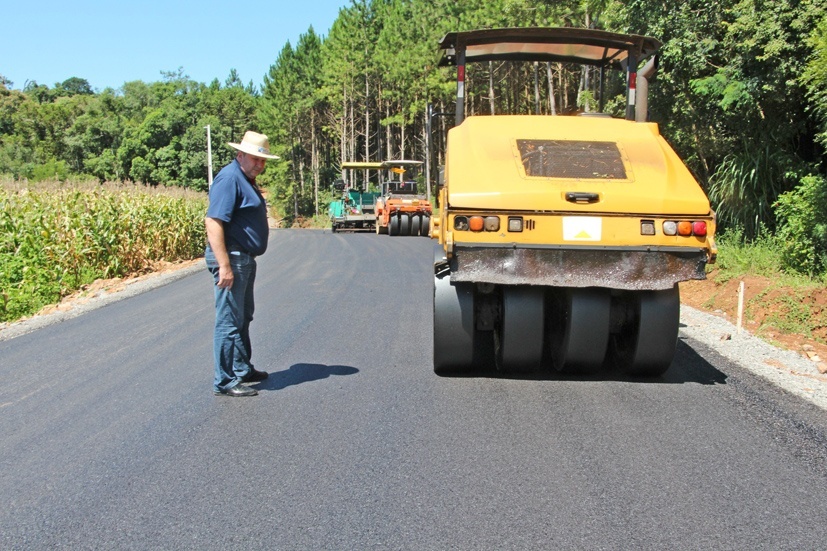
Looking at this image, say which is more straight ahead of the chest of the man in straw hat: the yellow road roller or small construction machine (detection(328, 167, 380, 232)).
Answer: the yellow road roller

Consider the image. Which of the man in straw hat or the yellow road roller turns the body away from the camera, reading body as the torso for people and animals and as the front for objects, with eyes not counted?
the yellow road roller

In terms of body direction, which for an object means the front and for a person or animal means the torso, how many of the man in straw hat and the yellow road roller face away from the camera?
1

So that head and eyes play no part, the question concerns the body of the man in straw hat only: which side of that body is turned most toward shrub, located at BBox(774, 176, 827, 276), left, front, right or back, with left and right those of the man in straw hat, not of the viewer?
front

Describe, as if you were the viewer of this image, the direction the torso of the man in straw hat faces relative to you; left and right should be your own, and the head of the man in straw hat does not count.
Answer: facing to the right of the viewer

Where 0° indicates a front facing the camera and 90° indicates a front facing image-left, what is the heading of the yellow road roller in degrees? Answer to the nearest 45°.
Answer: approximately 180°

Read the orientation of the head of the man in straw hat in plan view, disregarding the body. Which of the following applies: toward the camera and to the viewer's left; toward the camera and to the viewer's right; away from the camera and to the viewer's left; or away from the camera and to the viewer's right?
toward the camera and to the viewer's right

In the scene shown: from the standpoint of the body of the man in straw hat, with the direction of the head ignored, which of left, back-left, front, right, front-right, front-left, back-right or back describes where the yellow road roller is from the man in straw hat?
front

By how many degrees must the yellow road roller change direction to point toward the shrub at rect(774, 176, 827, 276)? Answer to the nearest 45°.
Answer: approximately 45° to its right

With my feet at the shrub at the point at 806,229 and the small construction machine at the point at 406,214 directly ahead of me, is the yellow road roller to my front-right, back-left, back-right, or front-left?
back-left

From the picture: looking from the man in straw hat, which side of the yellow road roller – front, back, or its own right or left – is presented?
left
